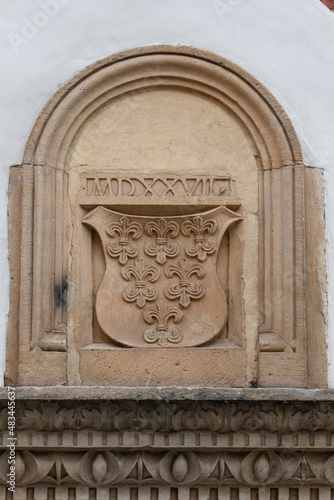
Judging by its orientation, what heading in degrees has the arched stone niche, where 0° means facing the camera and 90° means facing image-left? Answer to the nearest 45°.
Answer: approximately 0°
